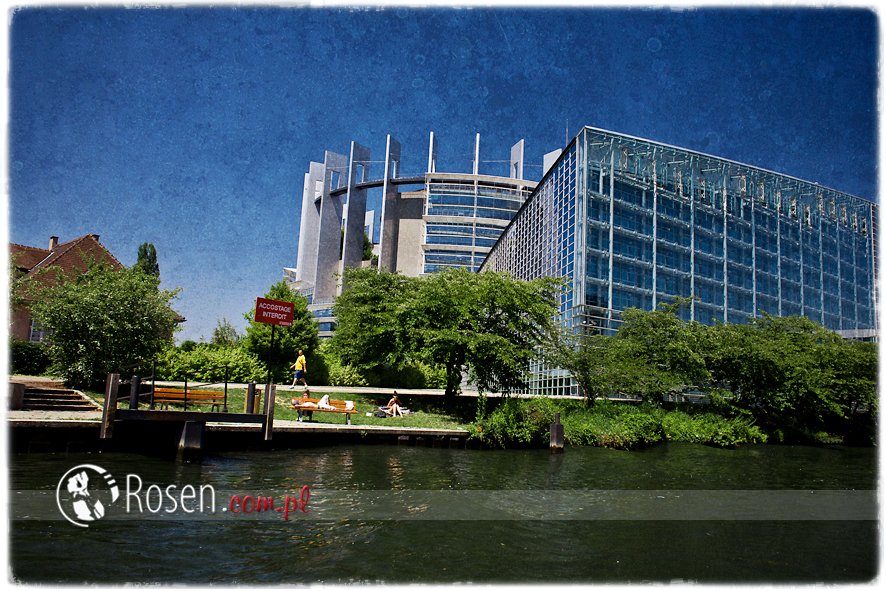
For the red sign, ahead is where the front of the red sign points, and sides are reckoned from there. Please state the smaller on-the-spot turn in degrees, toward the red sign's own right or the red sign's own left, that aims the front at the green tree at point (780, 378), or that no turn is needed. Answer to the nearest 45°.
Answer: approximately 90° to the red sign's own left

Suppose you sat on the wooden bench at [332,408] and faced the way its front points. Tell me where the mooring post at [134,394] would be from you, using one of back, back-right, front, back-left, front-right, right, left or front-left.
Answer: front-right

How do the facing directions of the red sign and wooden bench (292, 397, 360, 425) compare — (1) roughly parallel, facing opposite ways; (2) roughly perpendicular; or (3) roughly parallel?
roughly parallel

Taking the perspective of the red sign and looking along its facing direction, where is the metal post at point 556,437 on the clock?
The metal post is roughly at 10 o'clock from the red sign.

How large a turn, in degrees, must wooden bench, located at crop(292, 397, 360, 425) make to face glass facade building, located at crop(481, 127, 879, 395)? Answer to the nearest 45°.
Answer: approximately 135° to its left

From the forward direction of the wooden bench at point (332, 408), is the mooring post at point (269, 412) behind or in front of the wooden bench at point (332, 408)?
in front

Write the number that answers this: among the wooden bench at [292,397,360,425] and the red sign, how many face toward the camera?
2

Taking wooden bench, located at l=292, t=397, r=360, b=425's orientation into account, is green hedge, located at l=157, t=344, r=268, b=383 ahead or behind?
behind

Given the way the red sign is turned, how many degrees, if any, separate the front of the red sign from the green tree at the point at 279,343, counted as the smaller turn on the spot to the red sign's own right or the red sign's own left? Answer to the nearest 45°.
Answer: approximately 180°

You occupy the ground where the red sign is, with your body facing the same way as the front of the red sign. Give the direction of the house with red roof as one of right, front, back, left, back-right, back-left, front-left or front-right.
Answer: back-right

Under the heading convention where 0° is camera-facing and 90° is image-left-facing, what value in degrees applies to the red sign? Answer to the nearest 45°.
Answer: approximately 0°

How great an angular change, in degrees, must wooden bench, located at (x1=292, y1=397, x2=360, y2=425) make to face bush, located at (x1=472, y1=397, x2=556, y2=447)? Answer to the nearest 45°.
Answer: approximately 90° to its left

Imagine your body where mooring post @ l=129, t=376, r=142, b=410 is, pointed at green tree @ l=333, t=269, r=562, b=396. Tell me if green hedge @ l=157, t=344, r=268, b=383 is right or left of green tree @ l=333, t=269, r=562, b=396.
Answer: left

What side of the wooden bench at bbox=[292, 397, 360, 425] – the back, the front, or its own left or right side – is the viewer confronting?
front
